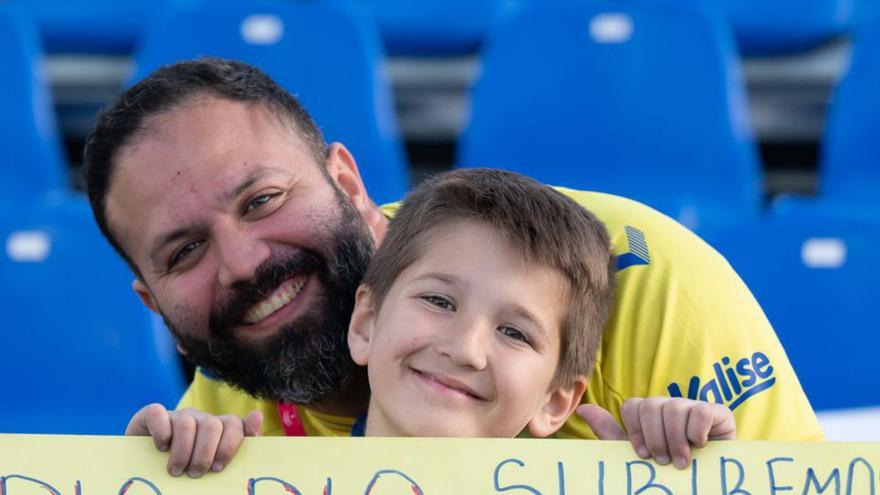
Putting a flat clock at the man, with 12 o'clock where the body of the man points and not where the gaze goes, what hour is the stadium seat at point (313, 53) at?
The stadium seat is roughly at 6 o'clock from the man.

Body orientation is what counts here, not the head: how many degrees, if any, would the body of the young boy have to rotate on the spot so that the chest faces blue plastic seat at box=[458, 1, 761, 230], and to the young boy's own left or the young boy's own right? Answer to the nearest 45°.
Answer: approximately 180°

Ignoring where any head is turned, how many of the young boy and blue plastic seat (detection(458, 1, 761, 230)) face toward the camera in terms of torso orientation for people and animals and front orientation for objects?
2

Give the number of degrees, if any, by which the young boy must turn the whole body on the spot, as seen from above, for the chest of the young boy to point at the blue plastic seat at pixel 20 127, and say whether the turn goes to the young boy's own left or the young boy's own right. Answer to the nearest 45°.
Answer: approximately 135° to the young boy's own right

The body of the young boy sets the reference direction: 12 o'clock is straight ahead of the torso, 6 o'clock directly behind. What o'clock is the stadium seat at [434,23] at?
The stadium seat is roughly at 6 o'clock from the young boy.

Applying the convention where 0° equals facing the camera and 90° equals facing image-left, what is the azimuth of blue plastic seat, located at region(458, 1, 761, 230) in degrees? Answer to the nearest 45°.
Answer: approximately 0°

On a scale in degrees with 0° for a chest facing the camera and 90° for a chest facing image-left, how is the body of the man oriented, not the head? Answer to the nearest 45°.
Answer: approximately 0°

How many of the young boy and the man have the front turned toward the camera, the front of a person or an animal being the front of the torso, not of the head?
2
